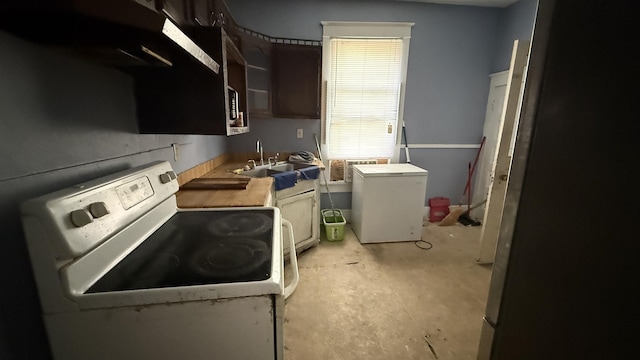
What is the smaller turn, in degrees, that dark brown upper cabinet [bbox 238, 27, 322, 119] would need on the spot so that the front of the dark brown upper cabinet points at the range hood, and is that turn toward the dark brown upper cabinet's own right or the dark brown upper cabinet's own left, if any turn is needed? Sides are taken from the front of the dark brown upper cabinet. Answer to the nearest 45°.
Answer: approximately 45° to the dark brown upper cabinet's own right

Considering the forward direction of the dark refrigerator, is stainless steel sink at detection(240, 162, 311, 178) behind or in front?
in front

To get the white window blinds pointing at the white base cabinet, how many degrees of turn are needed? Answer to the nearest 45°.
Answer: approximately 45° to its right

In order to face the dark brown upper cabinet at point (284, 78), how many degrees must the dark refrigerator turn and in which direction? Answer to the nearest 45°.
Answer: approximately 45° to its right

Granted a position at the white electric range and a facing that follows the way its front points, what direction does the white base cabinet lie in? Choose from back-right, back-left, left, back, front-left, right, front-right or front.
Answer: front-left

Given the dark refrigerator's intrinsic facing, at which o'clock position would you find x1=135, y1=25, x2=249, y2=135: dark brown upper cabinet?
The dark brown upper cabinet is roughly at 12 o'clock from the dark refrigerator.

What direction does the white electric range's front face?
to the viewer's right

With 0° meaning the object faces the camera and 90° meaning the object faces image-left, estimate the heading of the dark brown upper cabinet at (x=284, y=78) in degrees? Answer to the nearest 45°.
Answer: approximately 315°

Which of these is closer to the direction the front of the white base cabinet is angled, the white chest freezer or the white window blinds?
the white chest freezer

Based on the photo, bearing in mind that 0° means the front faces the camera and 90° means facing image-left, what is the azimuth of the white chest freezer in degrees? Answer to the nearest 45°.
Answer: approximately 0°
